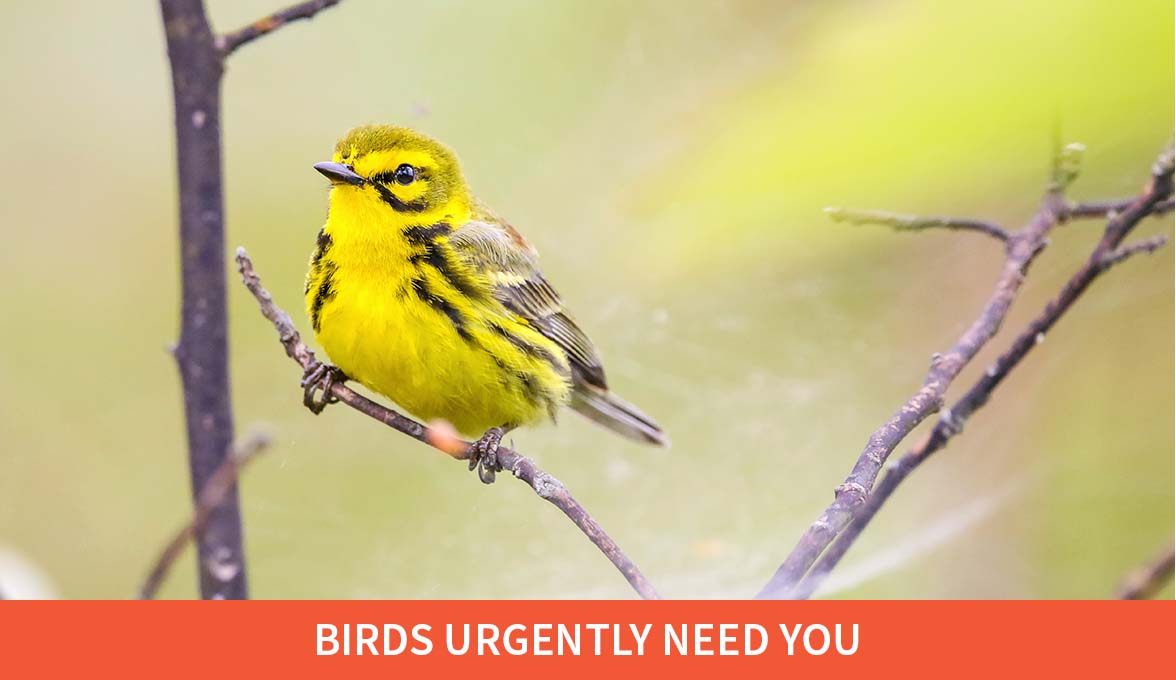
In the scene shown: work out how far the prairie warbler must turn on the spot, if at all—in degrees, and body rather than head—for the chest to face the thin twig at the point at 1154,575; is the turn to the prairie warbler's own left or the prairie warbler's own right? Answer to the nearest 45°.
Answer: approximately 90° to the prairie warbler's own left

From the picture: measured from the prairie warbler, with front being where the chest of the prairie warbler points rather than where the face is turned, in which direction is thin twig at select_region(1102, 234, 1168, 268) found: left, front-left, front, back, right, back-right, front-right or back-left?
left

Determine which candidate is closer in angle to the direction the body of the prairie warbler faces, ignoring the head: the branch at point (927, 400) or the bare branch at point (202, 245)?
the bare branch

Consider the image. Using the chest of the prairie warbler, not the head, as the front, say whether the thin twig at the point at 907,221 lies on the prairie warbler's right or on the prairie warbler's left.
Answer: on the prairie warbler's left

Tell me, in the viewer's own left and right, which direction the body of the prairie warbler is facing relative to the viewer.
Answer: facing the viewer and to the left of the viewer

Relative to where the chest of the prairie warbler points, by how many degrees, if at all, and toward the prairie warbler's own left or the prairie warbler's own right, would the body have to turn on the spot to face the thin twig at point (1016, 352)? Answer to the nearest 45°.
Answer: approximately 90° to the prairie warbler's own left
